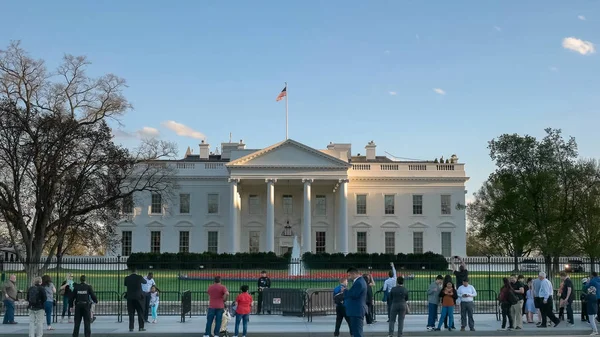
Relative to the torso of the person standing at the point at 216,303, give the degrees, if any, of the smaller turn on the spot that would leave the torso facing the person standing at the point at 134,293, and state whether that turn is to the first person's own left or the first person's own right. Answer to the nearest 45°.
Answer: approximately 45° to the first person's own left

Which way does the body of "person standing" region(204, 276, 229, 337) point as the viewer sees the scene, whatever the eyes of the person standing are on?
away from the camera

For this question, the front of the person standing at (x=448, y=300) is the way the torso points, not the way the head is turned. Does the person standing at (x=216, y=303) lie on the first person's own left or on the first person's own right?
on the first person's own right

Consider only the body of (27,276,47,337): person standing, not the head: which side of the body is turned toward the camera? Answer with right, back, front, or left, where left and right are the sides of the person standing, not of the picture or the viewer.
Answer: back

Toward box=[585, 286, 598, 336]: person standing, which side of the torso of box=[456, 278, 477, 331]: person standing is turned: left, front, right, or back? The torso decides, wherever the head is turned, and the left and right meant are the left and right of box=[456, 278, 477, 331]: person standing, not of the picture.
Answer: left

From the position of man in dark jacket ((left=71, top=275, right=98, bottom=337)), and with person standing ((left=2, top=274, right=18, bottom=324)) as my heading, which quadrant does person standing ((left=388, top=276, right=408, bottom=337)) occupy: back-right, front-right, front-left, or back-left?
back-right

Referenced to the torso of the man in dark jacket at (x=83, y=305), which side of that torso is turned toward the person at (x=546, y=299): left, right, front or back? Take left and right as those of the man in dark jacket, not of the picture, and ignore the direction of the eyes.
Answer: right

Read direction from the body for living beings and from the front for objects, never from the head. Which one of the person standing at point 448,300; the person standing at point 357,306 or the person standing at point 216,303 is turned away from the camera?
the person standing at point 216,303

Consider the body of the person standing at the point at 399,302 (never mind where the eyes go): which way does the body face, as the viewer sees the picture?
away from the camera
